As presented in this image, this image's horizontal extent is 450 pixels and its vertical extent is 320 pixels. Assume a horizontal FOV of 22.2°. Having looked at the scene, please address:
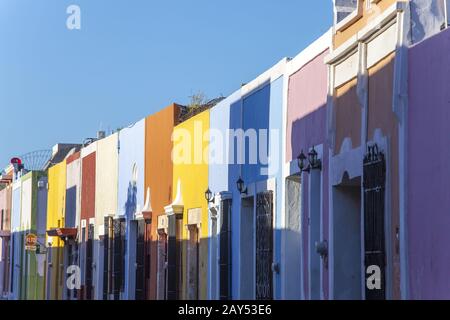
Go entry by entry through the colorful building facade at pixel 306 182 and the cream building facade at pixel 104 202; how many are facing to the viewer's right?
0

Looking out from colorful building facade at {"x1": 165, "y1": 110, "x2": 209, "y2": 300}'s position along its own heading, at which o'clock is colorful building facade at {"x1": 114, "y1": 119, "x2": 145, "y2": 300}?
colorful building facade at {"x1": 114, "y1": 119, "x2": 145, "y2": 300} is roughly at 4 o'clock from colorful building facade at {"x1": 165, "y1": 110, "x2": 209, "y2": 300}.

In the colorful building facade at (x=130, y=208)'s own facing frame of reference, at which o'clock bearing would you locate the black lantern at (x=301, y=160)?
The black lantern is roughly at 10 o'clock from the colorful building facade.

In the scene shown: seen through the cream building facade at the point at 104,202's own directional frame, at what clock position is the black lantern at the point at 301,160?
The black lantern is roughly at 10 o'clock from the cream building facade.

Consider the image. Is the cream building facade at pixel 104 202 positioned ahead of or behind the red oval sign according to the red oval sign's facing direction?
ahead

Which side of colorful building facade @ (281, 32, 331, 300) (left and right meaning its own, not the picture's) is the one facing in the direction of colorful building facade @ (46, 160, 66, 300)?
right

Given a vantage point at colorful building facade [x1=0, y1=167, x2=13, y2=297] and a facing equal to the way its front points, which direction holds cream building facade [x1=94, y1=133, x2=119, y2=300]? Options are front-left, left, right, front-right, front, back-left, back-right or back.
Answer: front-left

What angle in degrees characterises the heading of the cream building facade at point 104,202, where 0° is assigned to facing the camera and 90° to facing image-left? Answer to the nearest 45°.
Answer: approximately 45°

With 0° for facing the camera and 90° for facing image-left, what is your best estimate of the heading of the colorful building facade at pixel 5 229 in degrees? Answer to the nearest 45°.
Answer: approximately 45°
